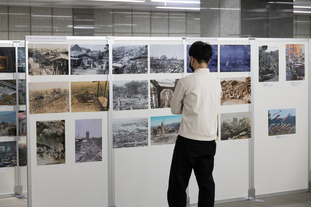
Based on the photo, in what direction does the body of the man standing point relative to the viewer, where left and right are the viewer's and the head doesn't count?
facing away from the viewer and to the left of the viewer

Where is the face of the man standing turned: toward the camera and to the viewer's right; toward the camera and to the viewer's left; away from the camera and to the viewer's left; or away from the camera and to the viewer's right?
away from the camera and to the viewer's left
